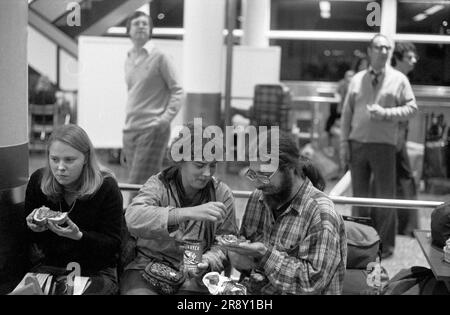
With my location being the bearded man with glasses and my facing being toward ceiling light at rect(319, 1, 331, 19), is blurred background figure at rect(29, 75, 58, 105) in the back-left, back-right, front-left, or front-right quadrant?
front-left

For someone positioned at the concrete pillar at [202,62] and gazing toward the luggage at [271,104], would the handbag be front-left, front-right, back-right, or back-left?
back-right

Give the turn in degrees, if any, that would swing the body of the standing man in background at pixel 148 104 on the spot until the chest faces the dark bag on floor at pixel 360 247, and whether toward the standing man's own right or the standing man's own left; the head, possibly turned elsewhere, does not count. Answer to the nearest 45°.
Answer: approximately 90° to the standing man's own left

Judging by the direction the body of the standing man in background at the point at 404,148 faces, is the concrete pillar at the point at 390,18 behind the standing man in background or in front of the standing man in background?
behind

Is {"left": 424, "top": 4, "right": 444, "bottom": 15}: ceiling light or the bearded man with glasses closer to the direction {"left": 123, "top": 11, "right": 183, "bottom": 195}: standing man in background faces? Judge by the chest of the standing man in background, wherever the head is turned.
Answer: the bearded man with glasses

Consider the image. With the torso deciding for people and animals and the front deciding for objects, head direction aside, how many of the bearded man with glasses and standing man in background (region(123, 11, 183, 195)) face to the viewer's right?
0

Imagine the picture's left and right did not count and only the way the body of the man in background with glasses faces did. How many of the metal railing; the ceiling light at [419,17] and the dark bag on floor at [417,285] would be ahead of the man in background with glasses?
2

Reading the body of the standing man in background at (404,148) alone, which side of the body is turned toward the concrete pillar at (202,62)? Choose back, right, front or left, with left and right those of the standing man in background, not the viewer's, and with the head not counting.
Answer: back

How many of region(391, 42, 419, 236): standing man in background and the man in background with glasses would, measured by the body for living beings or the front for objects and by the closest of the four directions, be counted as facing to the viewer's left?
0

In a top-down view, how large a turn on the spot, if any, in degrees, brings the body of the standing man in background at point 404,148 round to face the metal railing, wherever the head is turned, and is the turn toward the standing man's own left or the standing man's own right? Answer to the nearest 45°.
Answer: approximately 45° to the standing man's own right

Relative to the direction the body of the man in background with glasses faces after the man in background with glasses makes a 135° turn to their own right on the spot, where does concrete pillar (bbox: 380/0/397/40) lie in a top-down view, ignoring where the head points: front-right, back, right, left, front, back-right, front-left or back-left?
front-right

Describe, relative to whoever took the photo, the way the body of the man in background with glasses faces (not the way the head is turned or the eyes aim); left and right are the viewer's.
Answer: facing the viewer

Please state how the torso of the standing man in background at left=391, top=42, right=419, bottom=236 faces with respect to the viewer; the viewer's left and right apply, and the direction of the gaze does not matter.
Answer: facing the viewer and to the right of the viewer

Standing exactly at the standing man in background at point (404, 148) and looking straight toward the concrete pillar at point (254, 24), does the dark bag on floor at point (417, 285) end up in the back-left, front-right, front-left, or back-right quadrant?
back-left

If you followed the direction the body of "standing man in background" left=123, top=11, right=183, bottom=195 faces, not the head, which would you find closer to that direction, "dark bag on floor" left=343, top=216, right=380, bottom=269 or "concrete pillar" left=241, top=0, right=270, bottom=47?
the dark bag on floor

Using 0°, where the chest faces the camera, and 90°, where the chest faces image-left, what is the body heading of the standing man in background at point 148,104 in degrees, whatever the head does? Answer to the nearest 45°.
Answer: approximately 45°

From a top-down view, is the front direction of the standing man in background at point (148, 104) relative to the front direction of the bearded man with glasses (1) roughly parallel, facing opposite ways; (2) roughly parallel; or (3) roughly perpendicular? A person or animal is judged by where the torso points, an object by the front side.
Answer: roughly parallel

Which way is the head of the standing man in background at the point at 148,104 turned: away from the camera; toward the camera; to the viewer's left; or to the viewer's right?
toward the camera
